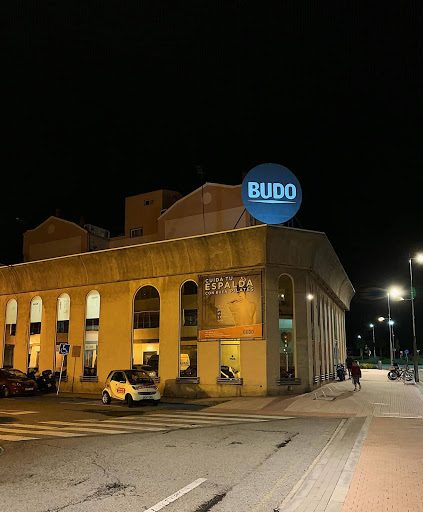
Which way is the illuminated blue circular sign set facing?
toward the camera

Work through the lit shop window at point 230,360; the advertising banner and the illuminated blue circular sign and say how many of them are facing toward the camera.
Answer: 3

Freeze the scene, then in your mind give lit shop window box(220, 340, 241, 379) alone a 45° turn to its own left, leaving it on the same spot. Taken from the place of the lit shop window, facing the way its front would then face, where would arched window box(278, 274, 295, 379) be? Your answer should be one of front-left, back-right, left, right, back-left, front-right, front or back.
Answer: front-left

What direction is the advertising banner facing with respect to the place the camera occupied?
facing the viewer

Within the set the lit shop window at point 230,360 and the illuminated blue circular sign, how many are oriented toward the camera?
2
